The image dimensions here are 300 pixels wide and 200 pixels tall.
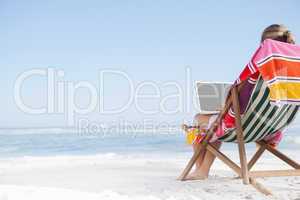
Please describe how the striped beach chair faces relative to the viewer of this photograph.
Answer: facing away from the viewer and to the left of the viewer
